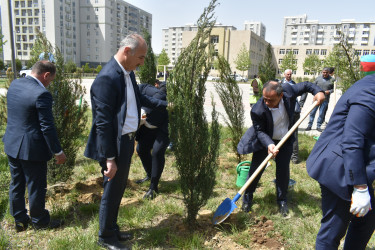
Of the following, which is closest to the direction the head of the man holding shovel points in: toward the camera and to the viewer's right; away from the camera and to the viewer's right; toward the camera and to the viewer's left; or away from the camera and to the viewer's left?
toward the camera and to the viewer's left

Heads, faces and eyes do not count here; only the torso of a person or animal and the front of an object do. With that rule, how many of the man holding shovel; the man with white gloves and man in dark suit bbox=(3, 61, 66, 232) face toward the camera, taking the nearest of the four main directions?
1

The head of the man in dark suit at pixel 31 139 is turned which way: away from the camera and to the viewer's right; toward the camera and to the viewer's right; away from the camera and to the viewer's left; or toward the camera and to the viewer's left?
away from the camera and to the viewer's right

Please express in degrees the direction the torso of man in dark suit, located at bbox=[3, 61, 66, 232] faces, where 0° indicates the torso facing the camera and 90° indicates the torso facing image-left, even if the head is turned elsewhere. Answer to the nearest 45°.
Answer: approximately 225°
